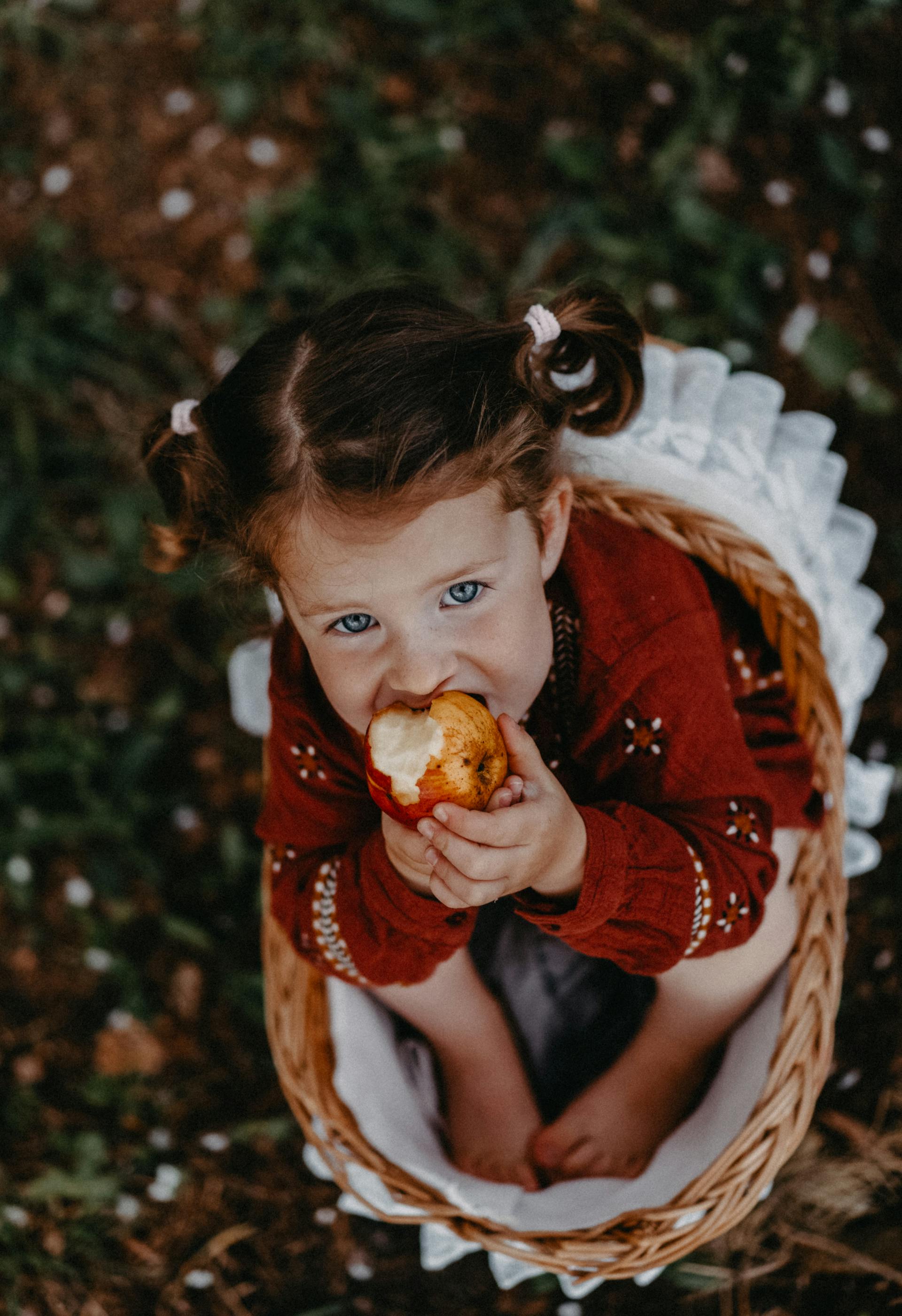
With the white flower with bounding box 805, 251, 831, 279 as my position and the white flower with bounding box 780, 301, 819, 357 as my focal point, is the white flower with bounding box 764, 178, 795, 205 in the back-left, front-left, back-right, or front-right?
back-right

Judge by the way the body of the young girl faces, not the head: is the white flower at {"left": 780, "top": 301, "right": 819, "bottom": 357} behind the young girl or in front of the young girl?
behind

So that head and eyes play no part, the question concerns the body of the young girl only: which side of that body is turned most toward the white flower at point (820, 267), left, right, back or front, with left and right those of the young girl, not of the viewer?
back

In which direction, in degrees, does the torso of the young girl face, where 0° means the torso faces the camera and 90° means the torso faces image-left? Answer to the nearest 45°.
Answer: approximately 0°

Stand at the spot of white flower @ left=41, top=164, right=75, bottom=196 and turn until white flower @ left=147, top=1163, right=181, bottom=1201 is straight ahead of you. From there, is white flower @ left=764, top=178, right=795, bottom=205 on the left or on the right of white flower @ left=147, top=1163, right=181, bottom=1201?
left

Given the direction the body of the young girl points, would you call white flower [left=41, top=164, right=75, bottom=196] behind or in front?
behind
